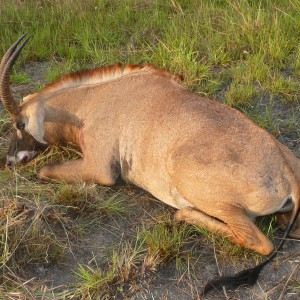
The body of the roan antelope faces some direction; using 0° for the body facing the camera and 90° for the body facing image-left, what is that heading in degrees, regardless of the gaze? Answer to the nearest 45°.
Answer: approximately 135°
